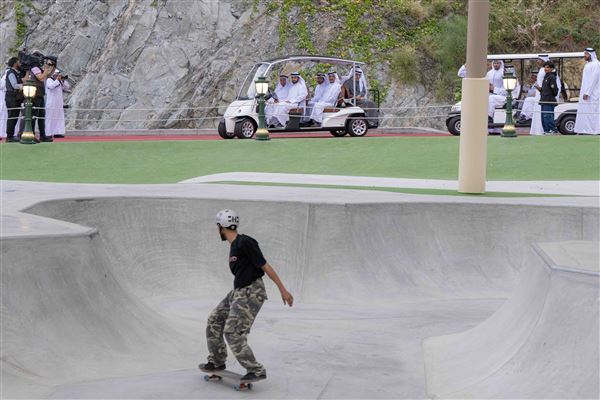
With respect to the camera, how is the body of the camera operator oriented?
to the viewer's right

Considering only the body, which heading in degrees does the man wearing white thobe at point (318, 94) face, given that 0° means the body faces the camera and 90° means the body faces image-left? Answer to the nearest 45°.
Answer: approximately 45°

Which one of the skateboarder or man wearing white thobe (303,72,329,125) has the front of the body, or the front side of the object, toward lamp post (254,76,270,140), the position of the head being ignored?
the man wearing white thobe

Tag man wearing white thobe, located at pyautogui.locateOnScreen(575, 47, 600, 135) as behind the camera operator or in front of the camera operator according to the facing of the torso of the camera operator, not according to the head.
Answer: in front

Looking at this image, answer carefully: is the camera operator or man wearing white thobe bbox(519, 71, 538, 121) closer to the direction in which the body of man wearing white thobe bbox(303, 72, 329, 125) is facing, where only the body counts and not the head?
the camera operator

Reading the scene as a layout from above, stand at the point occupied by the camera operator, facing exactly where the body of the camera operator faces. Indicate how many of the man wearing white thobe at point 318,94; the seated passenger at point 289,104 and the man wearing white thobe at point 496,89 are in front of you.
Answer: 3

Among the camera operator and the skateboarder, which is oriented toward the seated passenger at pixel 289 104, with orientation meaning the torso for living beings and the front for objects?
the camera operator

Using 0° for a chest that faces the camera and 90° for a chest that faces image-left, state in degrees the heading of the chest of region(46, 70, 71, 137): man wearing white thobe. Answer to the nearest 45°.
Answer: approximately 315°

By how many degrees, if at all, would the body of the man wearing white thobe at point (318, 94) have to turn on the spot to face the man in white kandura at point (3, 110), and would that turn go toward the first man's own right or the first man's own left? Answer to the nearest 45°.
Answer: approximately 45° to the first man's own right
